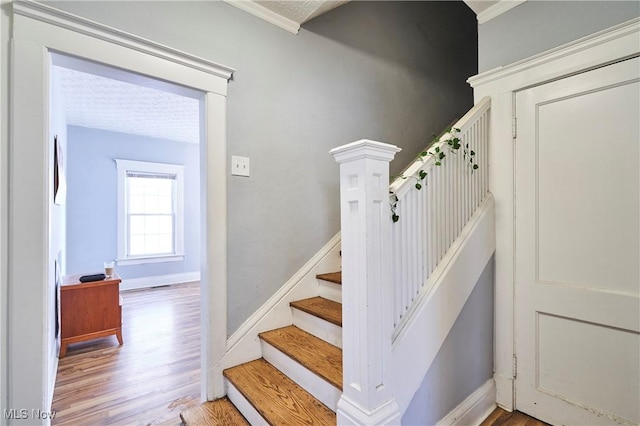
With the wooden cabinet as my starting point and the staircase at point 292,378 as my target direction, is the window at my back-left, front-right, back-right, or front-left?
back-left

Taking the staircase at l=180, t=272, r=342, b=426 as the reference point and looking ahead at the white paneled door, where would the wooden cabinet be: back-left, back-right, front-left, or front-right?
back-left

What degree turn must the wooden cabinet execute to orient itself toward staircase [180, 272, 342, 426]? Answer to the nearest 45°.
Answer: approximately 90° to its right

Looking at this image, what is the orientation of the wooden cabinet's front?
to the viewer's right

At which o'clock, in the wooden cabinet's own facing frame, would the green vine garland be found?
The green vine garland is roughly at 2 o'clock from the wooden cabinet.

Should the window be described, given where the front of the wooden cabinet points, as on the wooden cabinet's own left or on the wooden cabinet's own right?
on the wooden cabinet's own left

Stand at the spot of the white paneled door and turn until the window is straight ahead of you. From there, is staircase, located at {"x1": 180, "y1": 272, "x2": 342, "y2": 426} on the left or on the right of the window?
left

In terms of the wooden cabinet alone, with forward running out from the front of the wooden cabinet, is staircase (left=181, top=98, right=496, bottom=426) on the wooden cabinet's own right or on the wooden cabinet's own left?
on the wooden cabinet's own right

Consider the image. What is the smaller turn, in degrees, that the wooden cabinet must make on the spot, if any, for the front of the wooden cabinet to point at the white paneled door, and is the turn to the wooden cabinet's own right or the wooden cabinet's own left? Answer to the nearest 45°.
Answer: approximately 45° to the wooden cabinet's own right
